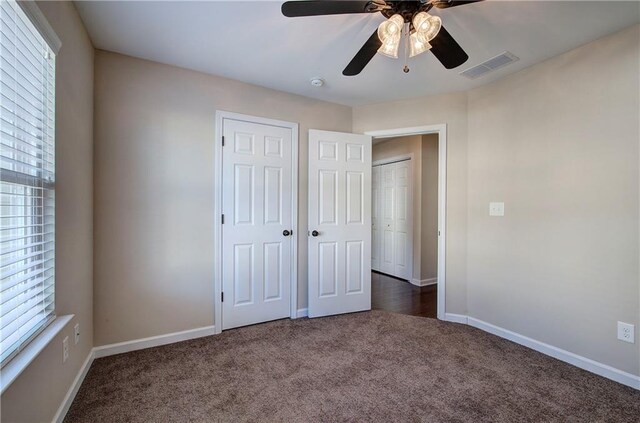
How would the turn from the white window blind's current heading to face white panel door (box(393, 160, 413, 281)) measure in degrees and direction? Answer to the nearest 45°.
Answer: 0° — it already faces it

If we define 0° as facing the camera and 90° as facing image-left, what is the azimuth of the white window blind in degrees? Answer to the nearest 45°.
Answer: approximately 270°

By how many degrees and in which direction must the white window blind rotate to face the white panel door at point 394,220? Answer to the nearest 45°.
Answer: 0° — it already faces it

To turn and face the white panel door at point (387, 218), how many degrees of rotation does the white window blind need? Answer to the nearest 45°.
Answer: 0° — it already faces it

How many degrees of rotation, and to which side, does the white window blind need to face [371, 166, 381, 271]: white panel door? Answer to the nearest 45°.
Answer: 0° — it already faces it

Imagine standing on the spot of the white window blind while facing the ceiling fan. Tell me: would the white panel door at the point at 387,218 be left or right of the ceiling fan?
left
